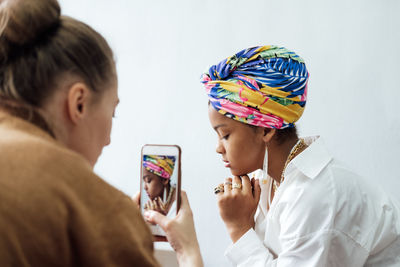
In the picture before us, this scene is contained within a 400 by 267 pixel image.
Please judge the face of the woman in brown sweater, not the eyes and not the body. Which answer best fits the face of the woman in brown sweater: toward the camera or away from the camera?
away from the camera

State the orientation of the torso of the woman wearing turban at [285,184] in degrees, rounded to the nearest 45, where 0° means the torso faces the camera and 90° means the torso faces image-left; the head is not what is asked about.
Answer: approximately 90°

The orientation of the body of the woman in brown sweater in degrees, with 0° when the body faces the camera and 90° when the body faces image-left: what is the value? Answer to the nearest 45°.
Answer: approximately 225°

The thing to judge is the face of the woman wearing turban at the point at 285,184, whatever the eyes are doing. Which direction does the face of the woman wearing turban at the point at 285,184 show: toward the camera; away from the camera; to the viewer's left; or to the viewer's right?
to the viewer's left
